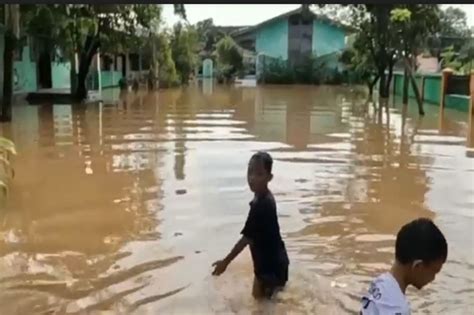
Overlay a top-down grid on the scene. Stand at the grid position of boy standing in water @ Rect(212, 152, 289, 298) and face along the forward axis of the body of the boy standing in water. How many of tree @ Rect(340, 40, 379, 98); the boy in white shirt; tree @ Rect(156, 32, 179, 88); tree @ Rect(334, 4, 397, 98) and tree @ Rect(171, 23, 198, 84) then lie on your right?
4

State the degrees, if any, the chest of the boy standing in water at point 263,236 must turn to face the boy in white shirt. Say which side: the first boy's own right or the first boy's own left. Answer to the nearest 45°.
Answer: approximately 90° to the first boy's own left

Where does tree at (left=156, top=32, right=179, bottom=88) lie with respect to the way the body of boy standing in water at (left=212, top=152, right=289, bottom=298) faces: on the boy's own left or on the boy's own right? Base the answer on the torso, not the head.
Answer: on the boy's own right

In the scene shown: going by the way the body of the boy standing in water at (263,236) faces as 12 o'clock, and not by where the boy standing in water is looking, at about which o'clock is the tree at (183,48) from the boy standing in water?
The tree is roughly at 3 o'clock from the boy standing in water.

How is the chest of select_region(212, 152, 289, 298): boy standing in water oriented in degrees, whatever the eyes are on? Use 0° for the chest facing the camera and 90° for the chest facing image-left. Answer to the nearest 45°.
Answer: approximately 90°
